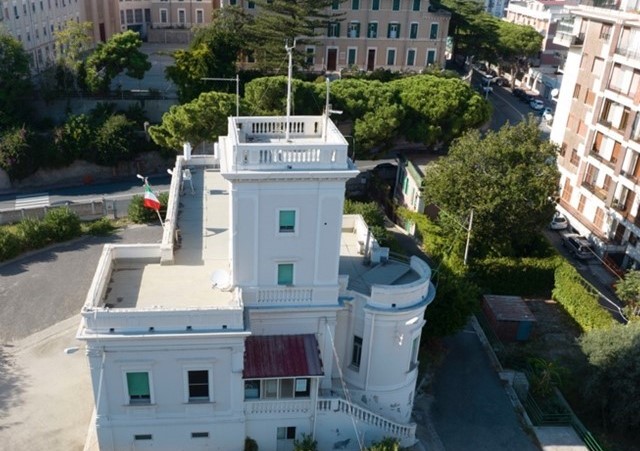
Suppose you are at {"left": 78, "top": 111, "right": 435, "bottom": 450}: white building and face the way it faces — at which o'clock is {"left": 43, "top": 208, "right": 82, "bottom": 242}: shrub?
The shrub is roughly at 5 o'clock from the white building.

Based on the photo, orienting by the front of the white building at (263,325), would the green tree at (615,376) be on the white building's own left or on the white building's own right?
on the white building's own left

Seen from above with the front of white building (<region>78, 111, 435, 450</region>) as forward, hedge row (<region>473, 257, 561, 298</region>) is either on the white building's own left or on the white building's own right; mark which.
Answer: on the white building's own left

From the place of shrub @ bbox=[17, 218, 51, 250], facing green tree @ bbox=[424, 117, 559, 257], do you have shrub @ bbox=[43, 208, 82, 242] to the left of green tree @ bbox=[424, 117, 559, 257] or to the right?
left

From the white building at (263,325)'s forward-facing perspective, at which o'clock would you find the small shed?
The small shed is roughly at 8 o'clock from the white building.

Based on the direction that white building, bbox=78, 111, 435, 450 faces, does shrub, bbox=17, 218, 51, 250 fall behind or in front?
behind

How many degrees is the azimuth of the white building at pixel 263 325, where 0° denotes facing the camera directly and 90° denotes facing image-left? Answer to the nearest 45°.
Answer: approximately 0°

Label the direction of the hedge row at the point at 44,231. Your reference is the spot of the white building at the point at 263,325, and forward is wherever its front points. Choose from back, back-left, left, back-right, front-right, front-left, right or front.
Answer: back-right

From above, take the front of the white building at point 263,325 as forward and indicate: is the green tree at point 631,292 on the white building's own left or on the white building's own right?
on the white building's own left

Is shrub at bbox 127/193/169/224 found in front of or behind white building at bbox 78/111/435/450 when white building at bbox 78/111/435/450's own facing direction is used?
behind
